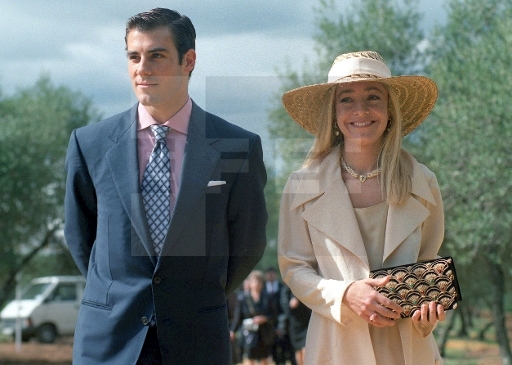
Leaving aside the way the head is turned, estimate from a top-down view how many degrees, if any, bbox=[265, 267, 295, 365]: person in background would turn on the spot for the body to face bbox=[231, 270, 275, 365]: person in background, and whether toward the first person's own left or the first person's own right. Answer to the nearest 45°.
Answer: approximately 45° to the first person's own right

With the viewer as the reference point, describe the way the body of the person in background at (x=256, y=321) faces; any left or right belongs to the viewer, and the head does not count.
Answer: facing the viewer

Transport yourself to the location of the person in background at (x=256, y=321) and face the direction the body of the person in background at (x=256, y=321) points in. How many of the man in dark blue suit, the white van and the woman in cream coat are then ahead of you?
2

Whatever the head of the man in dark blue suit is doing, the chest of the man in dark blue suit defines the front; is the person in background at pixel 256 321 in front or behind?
behind

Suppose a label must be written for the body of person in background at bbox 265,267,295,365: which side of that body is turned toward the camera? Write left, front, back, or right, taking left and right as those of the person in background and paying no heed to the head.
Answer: front

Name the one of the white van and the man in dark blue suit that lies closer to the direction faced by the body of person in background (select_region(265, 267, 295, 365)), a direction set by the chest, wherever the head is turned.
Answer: the man in dark blue suit

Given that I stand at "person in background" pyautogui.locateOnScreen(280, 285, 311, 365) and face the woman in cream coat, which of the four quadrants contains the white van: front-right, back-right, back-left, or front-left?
back-right

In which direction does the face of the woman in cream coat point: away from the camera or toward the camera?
toward the camera

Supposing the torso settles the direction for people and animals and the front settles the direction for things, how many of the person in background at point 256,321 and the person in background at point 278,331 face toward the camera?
2

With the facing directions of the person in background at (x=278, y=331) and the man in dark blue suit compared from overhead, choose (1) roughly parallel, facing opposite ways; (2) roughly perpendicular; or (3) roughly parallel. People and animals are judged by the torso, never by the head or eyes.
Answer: roughly parallel

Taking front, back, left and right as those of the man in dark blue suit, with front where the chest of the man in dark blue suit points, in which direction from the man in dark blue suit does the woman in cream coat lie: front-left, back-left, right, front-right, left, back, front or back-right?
left

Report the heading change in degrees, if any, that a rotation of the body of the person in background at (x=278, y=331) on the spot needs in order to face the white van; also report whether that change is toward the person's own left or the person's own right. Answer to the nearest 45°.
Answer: approximately 135° to the person's own right

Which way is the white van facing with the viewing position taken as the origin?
facing the viewer and to the left of the viewer

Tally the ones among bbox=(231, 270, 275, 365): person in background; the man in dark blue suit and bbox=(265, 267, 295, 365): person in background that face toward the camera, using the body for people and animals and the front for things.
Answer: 3

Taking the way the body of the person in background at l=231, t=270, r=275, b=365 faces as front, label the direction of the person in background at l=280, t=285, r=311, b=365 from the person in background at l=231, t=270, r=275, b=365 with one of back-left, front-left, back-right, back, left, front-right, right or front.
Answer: left
